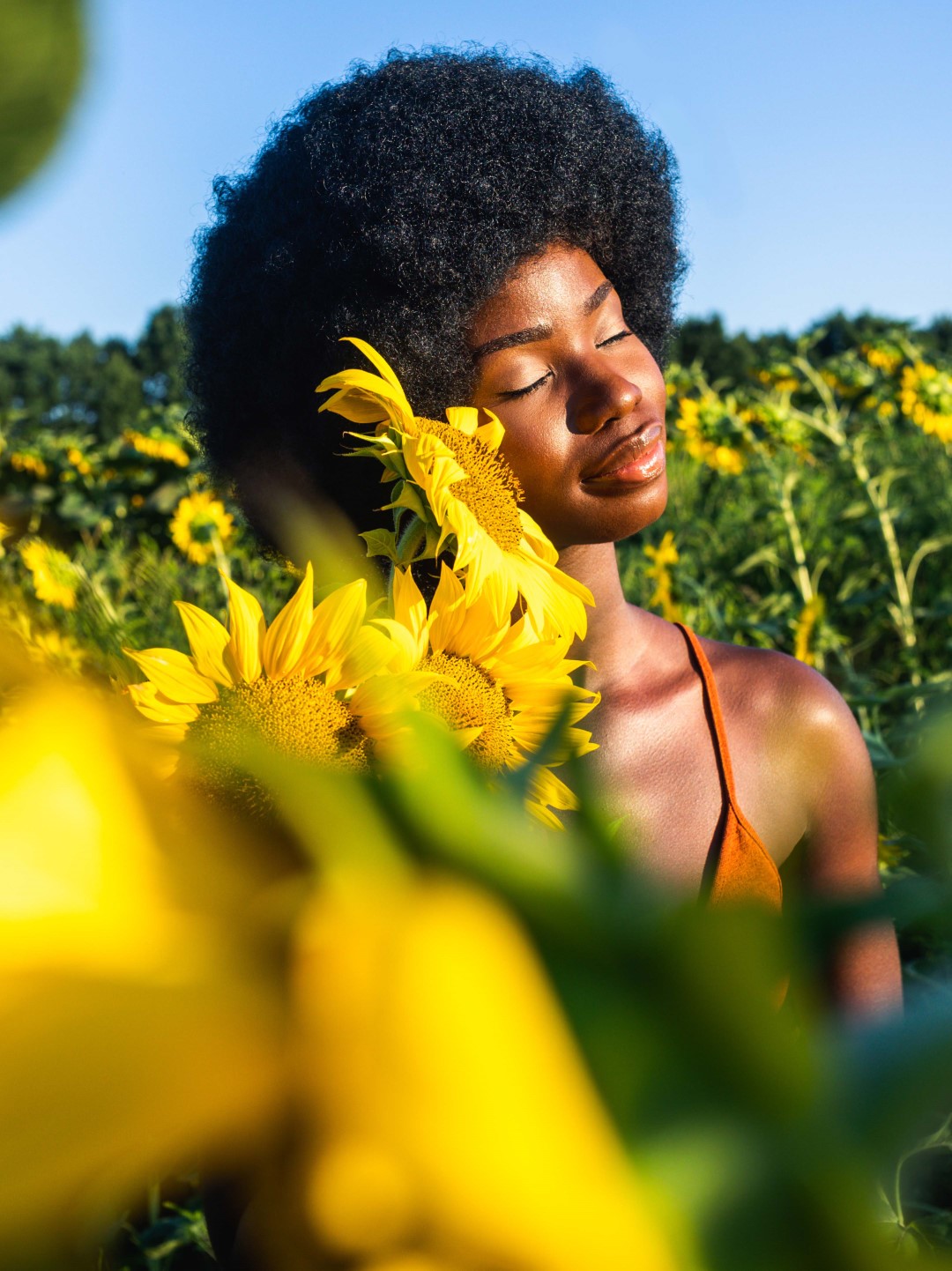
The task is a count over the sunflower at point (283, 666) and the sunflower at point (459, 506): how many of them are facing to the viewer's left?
0

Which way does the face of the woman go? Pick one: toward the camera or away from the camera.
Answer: toward the camera

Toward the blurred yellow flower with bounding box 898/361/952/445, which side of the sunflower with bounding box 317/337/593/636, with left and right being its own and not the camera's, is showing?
left

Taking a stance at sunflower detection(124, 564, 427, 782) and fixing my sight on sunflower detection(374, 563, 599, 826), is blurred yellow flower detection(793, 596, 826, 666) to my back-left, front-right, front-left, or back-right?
front-left

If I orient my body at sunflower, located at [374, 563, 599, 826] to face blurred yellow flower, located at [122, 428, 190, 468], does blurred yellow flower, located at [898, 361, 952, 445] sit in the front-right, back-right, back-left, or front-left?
front-right

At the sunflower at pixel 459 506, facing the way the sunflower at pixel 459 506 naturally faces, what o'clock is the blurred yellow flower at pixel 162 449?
The blurred yellow flower is roughly at 7 o'clock from the sunflower.

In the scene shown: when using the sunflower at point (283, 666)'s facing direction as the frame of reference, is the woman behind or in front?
behind

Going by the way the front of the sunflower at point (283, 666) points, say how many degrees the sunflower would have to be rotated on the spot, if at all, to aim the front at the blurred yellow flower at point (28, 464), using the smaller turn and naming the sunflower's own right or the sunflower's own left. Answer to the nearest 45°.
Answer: approximately 180°

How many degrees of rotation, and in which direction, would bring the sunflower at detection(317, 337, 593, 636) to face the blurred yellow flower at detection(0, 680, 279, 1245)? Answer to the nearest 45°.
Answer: approximately 45° to its right

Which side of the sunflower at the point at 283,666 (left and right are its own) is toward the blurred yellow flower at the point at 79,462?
back

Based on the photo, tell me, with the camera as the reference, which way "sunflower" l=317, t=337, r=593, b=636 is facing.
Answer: facing the viewer and to the right of the viewer

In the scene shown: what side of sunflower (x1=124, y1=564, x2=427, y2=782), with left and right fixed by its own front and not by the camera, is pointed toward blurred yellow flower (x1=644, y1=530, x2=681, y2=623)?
back

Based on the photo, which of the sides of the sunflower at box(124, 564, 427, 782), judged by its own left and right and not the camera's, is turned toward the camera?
front

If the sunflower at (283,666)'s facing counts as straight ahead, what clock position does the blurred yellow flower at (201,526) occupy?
The blurred yellow flower is roughly at 6 o'clock from the sunflower.
